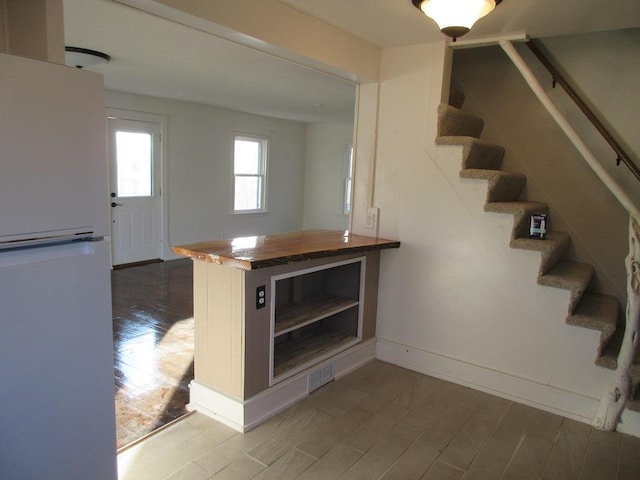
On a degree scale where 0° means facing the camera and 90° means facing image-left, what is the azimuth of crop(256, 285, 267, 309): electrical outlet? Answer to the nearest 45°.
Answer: approximately 315°

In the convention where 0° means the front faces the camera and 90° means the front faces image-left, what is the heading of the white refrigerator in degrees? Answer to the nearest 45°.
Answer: approximately 315°

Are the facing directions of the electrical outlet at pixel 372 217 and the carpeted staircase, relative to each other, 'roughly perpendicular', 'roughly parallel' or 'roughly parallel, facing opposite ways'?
roughly perpendicular

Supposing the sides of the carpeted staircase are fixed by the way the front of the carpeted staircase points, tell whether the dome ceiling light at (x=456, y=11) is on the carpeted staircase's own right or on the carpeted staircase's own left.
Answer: on the carpeted staircase's own right

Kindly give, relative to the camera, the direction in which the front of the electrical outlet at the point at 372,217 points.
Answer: facing the viewer and to the left of the viewer

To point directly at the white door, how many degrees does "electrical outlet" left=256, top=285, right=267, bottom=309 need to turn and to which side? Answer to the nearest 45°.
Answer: approximately 180°

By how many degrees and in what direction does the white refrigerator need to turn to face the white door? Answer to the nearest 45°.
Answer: approximately 135° to its left

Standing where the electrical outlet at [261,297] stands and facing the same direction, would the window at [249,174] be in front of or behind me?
behind

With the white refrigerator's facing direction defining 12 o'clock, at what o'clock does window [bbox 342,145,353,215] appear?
The window is roughly at 9 o'clock from the white refrigerator.

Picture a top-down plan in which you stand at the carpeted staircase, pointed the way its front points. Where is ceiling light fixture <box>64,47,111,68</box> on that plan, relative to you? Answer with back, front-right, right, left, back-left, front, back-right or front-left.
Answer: back-right

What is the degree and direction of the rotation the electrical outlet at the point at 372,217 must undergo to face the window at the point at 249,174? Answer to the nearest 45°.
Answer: approximately 90° to its right

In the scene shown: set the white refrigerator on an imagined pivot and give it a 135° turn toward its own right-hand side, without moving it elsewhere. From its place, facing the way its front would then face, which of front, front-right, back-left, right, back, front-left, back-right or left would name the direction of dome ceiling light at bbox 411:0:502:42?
back

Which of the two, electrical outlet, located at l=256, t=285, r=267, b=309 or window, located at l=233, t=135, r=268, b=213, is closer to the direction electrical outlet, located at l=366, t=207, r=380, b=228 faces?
the electrical outlet

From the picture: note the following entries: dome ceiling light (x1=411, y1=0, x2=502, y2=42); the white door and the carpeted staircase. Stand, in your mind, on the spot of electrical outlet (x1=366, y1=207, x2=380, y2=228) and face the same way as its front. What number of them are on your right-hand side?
1

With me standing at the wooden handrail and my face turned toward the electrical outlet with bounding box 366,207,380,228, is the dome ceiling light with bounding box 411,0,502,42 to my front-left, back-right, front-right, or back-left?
front-left
